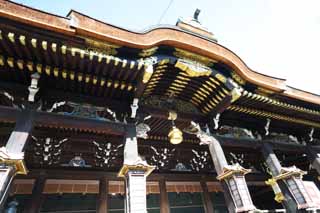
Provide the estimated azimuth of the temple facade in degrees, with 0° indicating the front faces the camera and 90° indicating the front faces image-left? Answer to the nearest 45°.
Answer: approximately 315°
